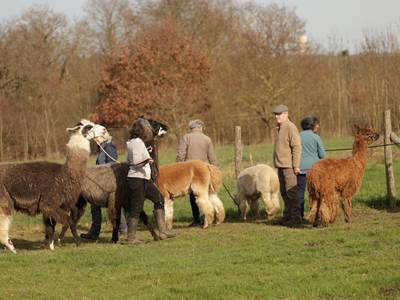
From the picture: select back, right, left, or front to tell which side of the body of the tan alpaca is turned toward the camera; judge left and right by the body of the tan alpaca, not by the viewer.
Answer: left

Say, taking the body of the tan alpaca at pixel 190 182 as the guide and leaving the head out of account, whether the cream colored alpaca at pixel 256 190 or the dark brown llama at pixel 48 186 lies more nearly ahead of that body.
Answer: the dark brown llama

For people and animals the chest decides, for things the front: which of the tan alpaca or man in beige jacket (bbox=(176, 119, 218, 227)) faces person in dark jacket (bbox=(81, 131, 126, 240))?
the tan alpaca

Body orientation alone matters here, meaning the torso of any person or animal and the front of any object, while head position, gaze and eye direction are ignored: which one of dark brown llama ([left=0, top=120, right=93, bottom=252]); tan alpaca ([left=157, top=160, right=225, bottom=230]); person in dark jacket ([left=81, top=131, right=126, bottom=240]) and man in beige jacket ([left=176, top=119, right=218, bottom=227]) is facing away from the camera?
the man in beige jacket

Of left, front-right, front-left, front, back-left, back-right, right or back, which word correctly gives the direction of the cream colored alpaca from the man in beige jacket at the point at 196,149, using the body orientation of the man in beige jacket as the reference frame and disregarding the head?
right

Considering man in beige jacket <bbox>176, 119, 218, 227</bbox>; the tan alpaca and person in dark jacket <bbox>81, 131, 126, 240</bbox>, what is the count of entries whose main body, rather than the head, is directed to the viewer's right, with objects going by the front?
0

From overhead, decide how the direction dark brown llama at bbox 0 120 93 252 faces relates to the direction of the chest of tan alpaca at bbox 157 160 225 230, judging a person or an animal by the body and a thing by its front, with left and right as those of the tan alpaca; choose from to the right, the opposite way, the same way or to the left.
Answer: the opposite way

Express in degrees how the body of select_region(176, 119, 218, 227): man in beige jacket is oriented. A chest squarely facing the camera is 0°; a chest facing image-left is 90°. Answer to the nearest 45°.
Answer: approximately 180°

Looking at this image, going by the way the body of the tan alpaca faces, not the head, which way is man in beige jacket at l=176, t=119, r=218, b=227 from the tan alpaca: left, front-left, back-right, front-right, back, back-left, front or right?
right

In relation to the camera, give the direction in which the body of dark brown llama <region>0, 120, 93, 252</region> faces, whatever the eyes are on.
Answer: to the viewer's right

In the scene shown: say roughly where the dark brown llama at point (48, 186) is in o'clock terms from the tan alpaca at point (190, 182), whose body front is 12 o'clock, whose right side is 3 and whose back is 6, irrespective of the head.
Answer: The dark brown llama is roughly at 11 o'clock from the tan alpaca.

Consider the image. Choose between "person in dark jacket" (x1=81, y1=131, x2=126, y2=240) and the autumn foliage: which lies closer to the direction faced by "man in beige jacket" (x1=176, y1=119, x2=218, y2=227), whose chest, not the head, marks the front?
the autumn foliage

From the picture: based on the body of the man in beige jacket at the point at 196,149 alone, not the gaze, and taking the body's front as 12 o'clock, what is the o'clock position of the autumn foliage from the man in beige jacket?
The autumn foliage is roughly at 12 o'clock from the man in beige jacket.

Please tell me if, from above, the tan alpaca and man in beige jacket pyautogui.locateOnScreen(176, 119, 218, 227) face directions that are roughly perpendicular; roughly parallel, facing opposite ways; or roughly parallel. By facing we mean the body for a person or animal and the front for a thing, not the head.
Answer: roughly perpendicular
